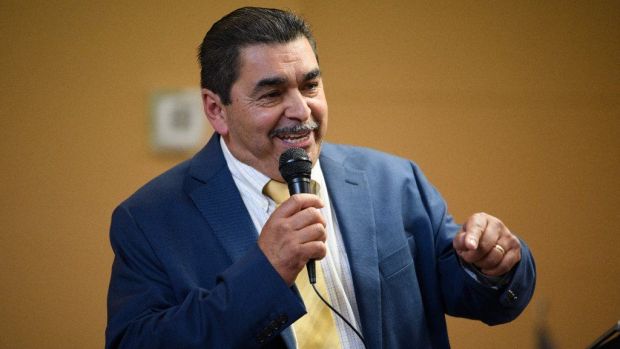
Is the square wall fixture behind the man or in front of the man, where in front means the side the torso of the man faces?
behind

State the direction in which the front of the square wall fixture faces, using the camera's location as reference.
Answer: facing the viewer

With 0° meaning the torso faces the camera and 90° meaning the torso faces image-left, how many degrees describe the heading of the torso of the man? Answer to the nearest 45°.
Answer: approximately 315°

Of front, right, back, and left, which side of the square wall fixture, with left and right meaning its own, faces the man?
front

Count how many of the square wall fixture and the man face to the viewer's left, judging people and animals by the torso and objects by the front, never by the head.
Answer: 0
